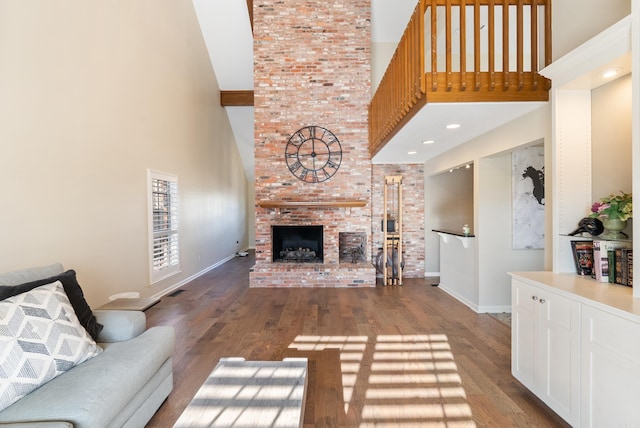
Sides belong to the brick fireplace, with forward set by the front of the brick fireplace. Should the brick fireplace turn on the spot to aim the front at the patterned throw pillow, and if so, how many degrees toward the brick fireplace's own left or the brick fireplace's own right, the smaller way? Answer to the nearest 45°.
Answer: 0° — it already faces it

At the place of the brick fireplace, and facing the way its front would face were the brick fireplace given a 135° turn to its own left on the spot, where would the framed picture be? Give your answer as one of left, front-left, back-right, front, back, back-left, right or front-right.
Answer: right

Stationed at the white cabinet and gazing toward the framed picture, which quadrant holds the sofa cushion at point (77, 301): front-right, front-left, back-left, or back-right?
back-left

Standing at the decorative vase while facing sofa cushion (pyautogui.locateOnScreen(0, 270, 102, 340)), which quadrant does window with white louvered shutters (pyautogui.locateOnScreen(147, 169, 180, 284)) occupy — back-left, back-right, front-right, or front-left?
front-right

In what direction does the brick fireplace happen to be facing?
toward the camera

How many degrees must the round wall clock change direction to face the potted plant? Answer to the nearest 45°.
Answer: approximately 45° to its left

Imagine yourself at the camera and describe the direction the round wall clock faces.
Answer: facing the viewer

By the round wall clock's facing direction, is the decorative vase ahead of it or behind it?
ahead

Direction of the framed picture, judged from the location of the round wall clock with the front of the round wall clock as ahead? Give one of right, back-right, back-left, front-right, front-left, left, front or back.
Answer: front-left

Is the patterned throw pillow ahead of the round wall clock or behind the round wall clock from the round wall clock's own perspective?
ahead
